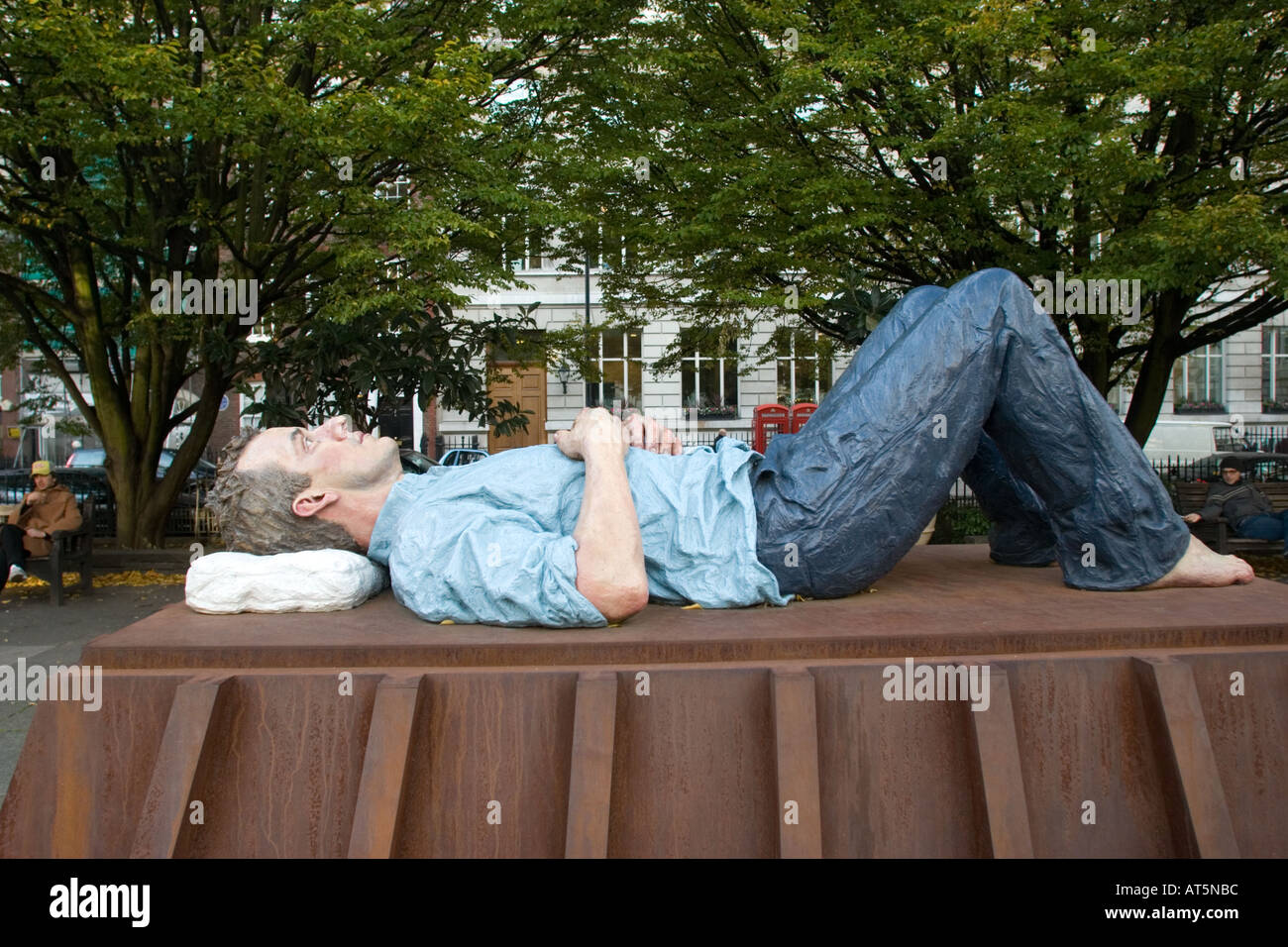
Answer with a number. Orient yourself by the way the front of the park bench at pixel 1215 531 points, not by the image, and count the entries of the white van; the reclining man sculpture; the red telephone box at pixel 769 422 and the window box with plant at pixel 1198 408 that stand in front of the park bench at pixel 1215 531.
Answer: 1

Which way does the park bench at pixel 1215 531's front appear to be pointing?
toward the camera

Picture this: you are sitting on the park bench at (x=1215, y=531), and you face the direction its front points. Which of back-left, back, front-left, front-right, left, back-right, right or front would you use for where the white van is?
back

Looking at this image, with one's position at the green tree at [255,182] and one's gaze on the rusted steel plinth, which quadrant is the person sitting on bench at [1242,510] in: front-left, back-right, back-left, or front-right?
front-left

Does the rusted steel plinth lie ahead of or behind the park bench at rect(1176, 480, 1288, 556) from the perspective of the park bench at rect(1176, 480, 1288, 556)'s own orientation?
ahead

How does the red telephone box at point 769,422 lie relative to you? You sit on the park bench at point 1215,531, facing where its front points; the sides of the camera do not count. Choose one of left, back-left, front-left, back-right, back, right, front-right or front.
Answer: back-right

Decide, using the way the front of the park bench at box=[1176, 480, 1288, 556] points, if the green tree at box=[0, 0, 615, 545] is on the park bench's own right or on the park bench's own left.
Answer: on the park bench's own right

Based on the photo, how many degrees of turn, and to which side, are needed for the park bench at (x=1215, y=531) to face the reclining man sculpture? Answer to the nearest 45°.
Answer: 0° — it already faces it

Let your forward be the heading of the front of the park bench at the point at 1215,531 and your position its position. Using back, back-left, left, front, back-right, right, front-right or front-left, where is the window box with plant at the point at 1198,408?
back

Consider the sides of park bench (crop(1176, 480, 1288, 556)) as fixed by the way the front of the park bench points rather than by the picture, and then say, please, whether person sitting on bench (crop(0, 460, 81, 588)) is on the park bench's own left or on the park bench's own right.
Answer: on the park bench's own right

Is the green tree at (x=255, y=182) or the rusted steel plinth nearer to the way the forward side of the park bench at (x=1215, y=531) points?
the rusted steel plinth

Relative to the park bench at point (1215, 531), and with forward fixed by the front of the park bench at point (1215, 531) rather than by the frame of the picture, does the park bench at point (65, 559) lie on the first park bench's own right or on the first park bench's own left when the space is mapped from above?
on the first park bench's own right
